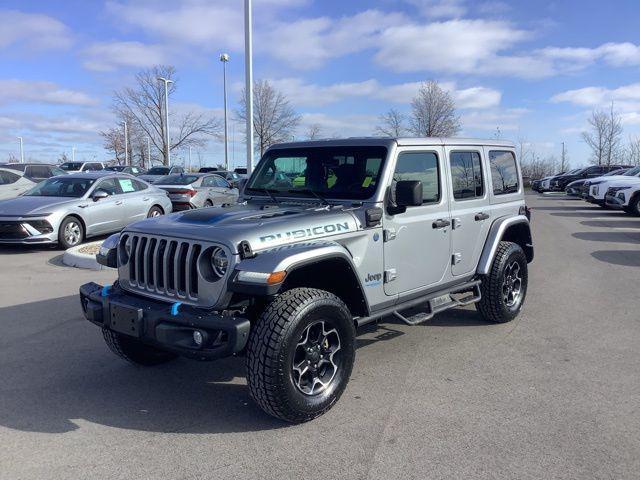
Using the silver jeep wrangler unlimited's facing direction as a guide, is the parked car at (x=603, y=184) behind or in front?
behind

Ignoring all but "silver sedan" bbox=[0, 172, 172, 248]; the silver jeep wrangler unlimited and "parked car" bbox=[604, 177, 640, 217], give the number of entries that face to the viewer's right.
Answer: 0

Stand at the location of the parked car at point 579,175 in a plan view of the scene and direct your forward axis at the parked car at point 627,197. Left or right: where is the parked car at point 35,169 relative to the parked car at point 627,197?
right

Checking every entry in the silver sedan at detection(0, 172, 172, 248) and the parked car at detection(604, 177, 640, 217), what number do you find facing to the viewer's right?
0

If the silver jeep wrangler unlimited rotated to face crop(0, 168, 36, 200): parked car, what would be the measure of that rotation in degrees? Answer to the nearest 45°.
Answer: approximately 90° to its right

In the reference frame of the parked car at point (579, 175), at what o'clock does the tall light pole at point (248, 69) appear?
The tall light pole is roughly at 11 o'clock from the parked car.

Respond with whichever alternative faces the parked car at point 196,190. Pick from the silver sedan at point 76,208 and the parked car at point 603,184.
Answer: the parked car at point 603,184

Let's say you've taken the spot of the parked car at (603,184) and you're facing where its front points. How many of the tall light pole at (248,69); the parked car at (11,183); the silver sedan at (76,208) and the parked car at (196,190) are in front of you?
4

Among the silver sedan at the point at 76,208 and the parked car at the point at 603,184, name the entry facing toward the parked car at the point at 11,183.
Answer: the parked car at the point at 603,184

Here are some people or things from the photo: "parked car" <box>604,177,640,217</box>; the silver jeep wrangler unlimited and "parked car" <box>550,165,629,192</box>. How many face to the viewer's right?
0

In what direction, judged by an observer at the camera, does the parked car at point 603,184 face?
facing the viewer and to the left of the viewer

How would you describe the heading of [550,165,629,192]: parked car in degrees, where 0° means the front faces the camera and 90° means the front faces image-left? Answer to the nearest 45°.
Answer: approximately 45°
